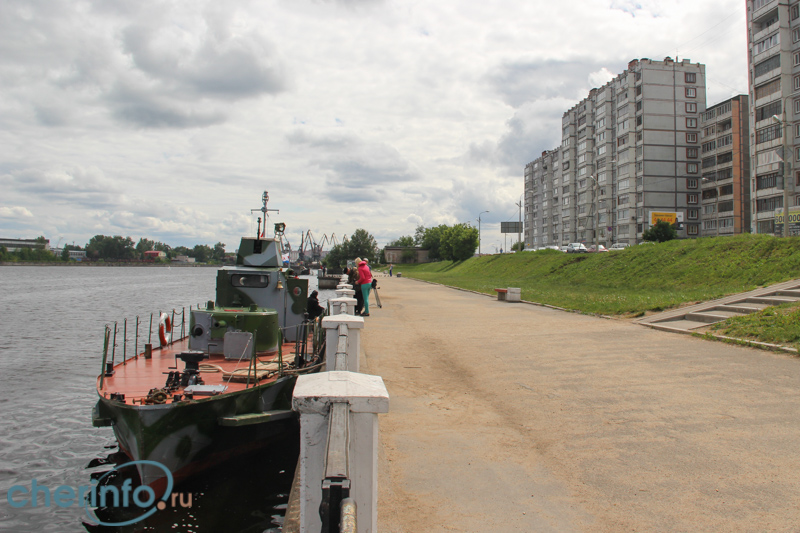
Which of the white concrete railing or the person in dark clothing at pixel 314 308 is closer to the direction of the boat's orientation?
the white concrete railing

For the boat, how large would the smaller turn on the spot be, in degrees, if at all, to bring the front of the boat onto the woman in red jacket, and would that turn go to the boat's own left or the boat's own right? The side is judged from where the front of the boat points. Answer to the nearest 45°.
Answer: approximately 180°

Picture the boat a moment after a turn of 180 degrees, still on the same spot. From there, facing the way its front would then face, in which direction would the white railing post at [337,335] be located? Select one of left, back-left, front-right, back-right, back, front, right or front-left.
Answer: right

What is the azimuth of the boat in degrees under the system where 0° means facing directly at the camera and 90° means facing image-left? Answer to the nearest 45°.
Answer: approximately 45°
